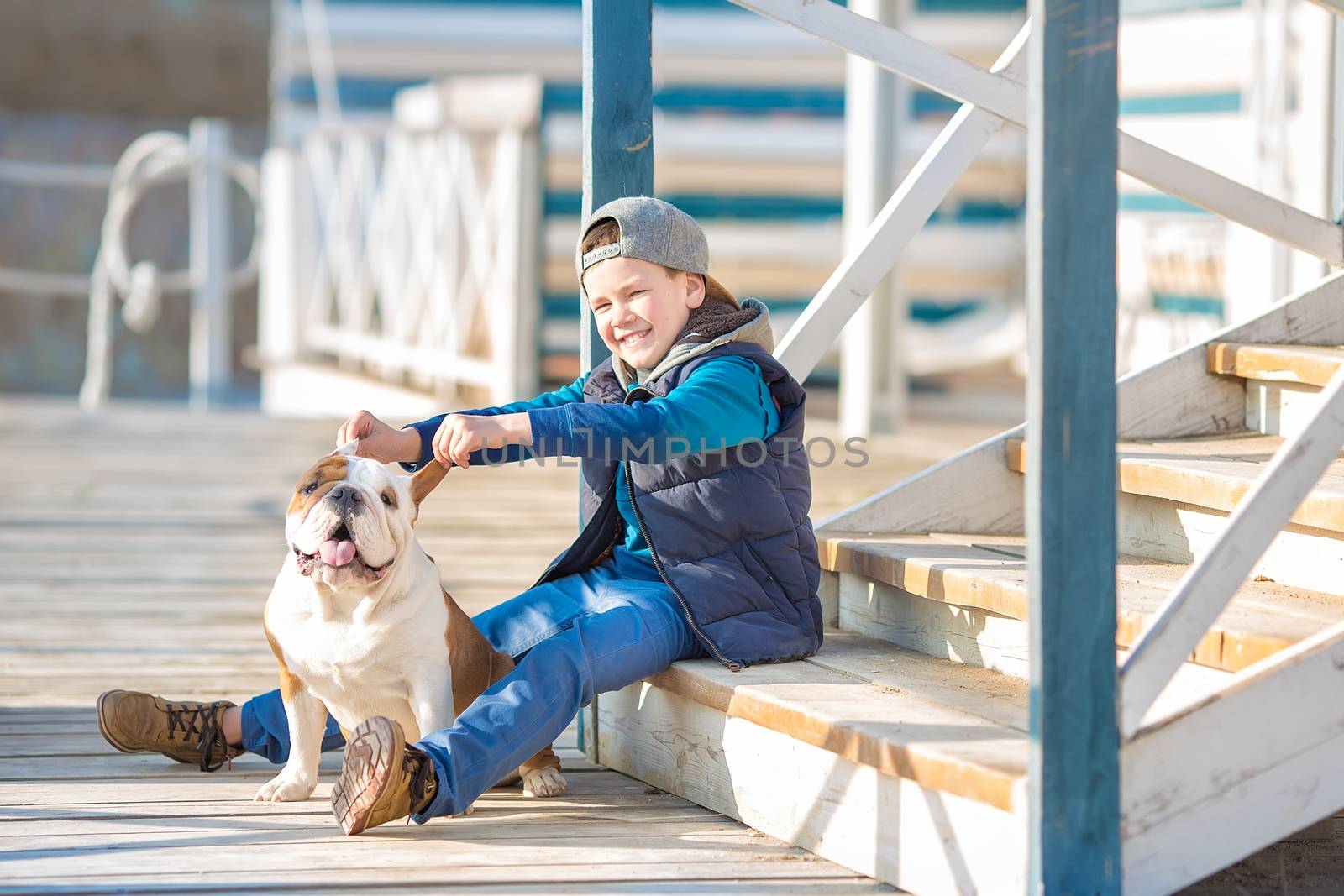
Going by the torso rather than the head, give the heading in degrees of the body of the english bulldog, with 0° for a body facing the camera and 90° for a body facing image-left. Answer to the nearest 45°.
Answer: approximately 45°

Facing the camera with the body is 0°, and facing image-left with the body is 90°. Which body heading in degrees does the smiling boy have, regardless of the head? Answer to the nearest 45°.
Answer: approximately 45°

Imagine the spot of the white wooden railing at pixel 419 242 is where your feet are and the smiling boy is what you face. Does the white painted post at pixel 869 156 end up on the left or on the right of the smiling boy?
left

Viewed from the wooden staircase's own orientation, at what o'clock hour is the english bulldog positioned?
The english bulldog is roughly at 1 o'clock from the wooden staircase.

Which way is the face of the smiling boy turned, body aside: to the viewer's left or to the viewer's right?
to the viewer's left

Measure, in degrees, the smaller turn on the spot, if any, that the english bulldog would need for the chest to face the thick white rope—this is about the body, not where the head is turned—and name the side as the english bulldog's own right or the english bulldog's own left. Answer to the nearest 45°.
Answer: approximately 135° to the english bulldog's own right

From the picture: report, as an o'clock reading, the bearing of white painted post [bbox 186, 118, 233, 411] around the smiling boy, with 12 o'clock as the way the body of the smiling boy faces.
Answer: The white painted post is roughly at 4 o'clock from the smiling boy.

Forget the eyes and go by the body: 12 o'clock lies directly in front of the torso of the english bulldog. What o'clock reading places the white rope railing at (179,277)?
The white rope railing is roughly at 4 o'clock from the english bulldog.
